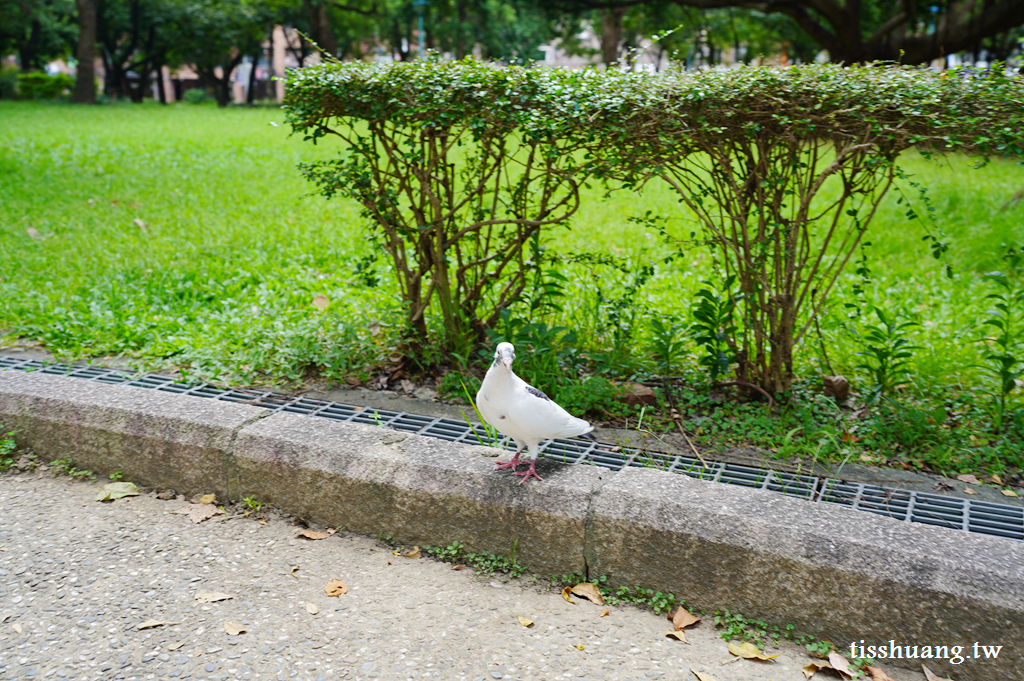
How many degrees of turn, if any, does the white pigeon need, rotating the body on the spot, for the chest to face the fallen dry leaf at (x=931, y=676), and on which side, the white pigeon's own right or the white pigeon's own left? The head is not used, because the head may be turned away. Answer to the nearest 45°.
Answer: approximately 90° to the white pigeon's own left

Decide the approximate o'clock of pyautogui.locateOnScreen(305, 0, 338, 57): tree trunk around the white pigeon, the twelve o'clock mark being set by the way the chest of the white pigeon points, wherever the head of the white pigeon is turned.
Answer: The tree trunk is roughly at 4 o'clock from the white pigeon.

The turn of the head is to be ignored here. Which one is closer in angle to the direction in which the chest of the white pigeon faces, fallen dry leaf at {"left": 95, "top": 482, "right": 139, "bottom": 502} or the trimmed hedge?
the fallen dry leaf

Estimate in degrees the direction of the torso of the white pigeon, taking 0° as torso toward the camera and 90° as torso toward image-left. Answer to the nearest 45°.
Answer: approximately 45°

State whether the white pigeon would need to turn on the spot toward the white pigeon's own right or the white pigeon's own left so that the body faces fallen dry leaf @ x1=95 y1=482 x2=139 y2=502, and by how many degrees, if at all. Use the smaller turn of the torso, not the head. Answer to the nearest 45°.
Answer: approximately 45° to the white pigeon's own right

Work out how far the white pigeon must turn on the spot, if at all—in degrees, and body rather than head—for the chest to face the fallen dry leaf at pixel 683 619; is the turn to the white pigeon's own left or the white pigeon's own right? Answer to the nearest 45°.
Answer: approximately 90° to the white pigeon's own left

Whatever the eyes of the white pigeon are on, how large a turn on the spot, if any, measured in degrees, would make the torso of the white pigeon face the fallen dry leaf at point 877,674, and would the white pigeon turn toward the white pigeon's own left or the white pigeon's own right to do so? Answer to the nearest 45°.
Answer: approximately 90° to the white pigeon's own left

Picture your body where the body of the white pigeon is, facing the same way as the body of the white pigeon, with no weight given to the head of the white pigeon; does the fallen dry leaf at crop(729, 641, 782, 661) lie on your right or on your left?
on your left

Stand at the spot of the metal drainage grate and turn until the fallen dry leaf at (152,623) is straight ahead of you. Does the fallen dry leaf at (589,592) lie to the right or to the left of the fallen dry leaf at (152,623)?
left
